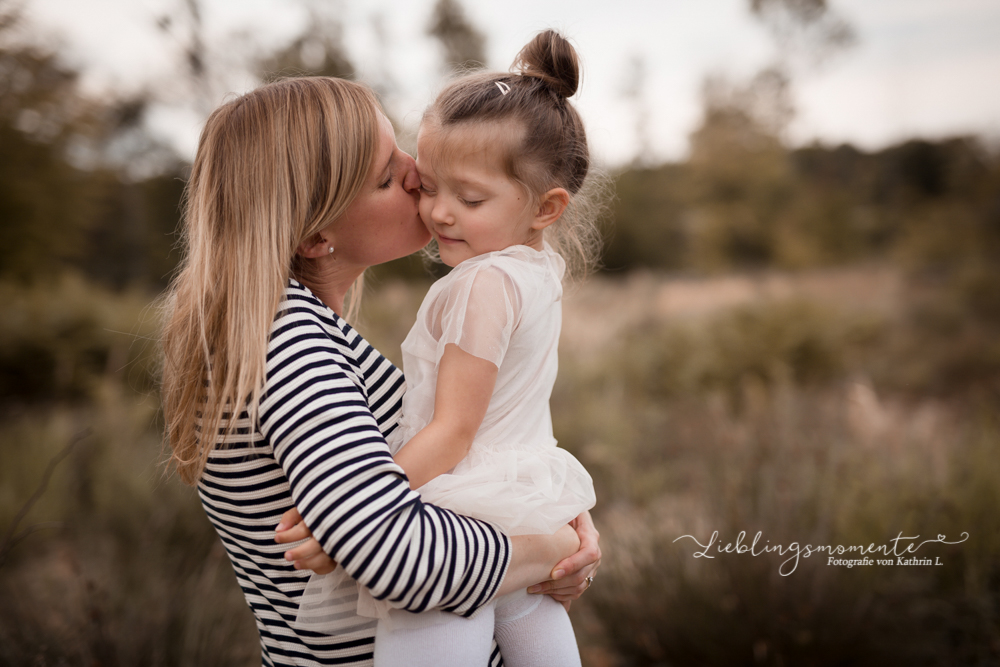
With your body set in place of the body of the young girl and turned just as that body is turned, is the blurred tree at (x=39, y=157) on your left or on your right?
on your right

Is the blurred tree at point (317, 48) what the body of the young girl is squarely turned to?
no

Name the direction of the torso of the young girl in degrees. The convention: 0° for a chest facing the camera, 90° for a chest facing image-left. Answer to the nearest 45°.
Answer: approximately 90°

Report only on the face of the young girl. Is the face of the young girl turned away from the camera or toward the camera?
toward the camera

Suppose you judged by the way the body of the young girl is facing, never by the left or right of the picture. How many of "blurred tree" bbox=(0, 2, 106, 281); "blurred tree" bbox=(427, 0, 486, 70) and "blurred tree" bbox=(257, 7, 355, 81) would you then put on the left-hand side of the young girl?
0

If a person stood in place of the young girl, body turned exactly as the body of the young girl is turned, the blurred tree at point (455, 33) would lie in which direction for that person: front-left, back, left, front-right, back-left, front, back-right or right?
right

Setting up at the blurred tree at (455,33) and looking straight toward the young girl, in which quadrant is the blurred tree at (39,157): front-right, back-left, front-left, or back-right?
front-right

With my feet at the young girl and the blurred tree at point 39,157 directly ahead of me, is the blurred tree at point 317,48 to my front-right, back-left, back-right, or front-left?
front-right

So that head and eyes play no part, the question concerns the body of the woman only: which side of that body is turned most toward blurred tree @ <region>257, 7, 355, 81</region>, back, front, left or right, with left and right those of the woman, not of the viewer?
left

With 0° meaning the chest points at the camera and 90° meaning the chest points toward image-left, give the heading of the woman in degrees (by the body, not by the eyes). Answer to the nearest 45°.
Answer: approximately 270°

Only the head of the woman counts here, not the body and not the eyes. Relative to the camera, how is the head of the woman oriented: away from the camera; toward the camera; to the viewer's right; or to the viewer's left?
to the viewer's right

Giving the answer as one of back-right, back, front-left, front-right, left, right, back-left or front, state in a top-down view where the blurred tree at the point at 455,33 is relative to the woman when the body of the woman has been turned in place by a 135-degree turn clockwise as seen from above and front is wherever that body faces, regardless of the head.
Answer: back-right
